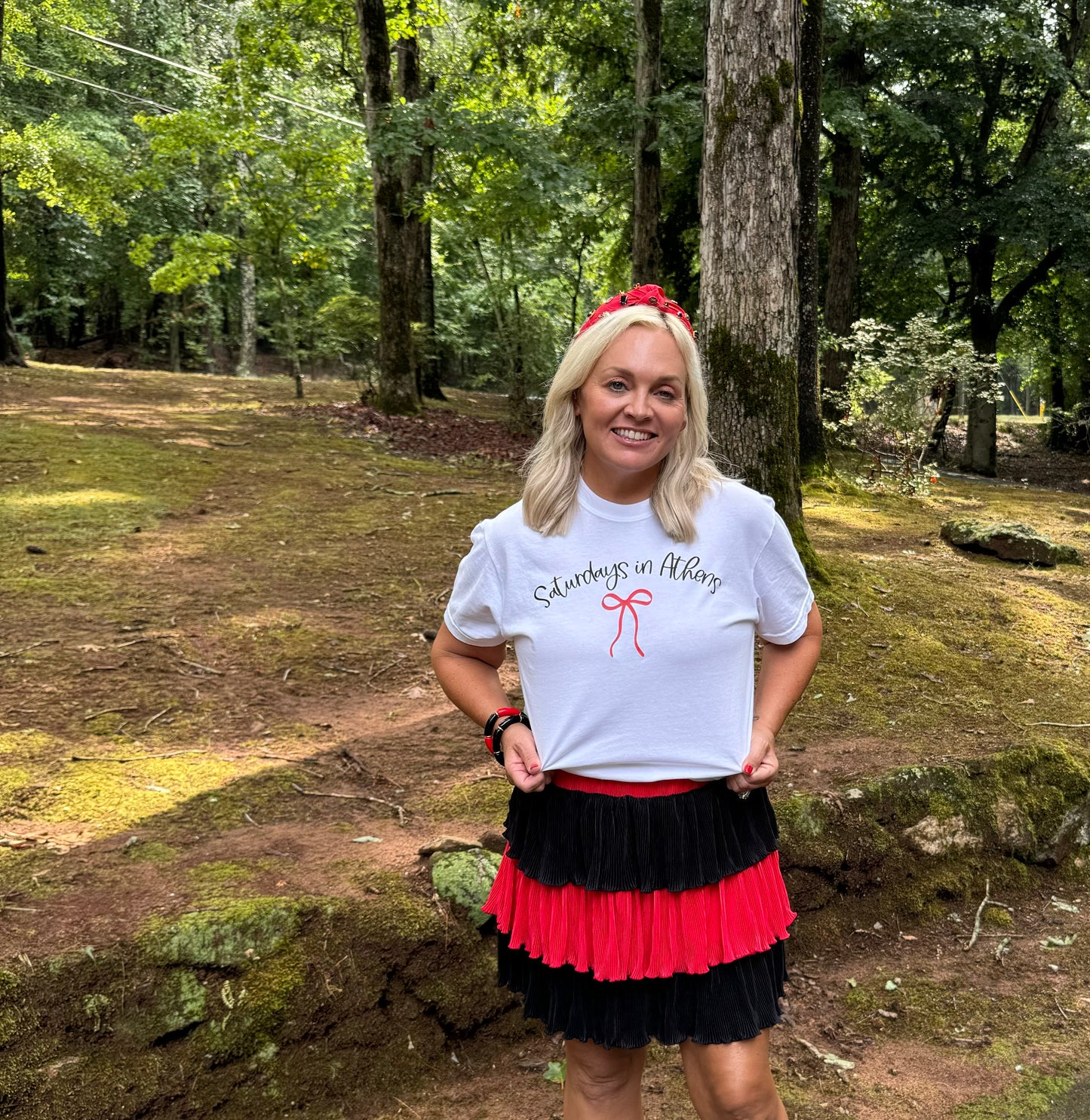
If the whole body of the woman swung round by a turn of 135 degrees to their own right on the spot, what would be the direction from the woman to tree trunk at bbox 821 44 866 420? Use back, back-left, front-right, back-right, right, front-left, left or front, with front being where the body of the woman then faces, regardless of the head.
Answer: front-right

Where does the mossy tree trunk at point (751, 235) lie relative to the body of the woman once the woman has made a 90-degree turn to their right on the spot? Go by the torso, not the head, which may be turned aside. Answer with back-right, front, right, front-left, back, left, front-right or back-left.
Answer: right

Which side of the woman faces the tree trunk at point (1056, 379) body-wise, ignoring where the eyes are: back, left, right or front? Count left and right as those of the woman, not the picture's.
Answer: back

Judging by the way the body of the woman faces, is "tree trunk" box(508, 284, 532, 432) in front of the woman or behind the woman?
behind

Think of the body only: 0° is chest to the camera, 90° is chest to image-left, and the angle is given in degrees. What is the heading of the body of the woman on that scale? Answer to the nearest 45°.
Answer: approximately 0°

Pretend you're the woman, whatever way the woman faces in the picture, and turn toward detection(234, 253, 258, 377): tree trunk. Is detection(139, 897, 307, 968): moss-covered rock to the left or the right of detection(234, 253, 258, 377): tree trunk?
left

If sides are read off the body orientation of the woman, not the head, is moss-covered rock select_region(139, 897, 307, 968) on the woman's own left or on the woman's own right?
on the woman's own right

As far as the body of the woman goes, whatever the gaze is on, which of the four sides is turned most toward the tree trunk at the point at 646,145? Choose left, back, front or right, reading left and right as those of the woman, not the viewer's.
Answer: back

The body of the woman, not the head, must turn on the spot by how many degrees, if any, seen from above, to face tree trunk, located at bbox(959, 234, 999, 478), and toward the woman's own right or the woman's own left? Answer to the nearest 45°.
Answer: approximately 180°

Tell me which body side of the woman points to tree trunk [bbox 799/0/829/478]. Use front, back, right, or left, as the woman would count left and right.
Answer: back

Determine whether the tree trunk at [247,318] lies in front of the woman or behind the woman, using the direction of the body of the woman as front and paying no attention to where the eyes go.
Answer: behind

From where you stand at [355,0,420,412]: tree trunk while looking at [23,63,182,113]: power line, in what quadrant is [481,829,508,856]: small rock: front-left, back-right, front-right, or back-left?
back-left

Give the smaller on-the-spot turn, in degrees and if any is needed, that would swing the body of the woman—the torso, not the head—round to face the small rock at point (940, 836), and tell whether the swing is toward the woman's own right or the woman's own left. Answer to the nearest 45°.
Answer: approximately 135° to the woman's own left
